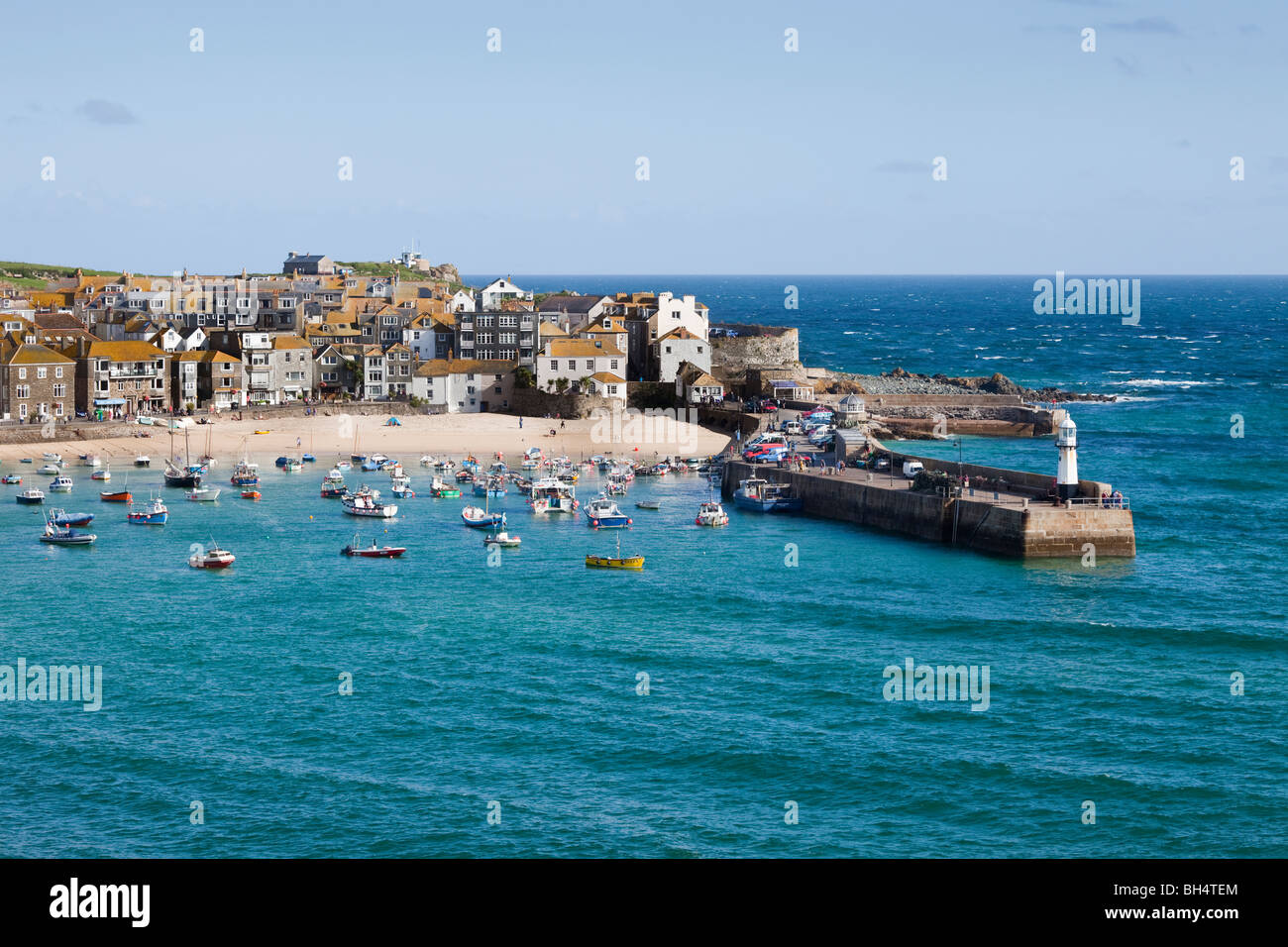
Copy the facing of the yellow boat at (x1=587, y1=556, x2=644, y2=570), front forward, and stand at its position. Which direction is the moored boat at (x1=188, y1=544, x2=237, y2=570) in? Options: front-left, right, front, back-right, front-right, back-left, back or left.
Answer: back

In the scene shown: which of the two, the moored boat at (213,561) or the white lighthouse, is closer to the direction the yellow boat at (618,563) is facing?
the white lighthouse

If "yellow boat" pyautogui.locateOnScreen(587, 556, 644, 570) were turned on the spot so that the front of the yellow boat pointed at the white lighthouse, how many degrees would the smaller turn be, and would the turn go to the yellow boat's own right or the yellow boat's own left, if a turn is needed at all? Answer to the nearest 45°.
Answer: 0° — it already faces it

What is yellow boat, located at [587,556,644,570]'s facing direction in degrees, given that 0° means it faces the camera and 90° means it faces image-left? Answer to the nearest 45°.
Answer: approximately 270°
